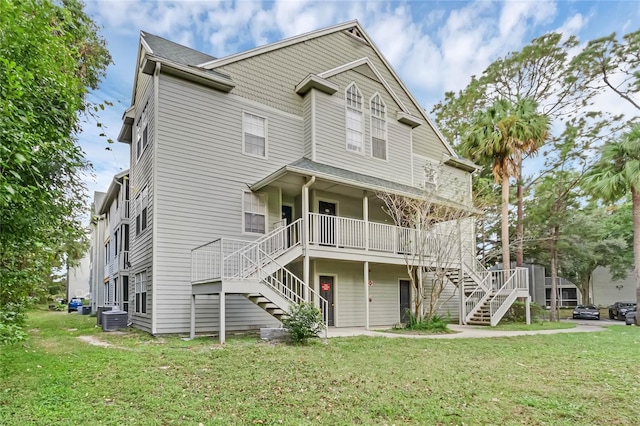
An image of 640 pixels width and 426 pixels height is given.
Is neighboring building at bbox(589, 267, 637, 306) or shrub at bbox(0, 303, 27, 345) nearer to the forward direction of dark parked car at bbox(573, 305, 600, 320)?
the shrub

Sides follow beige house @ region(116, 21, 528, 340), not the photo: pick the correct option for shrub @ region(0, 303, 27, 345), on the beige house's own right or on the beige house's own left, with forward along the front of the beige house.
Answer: on the beige house's own right

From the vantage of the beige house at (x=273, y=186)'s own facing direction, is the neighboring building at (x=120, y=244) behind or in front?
behind

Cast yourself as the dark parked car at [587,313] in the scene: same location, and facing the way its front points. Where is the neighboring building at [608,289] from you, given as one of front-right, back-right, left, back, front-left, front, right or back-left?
back

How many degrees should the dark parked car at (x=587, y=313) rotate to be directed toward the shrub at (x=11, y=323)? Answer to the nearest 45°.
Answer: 0° — it already faces it
